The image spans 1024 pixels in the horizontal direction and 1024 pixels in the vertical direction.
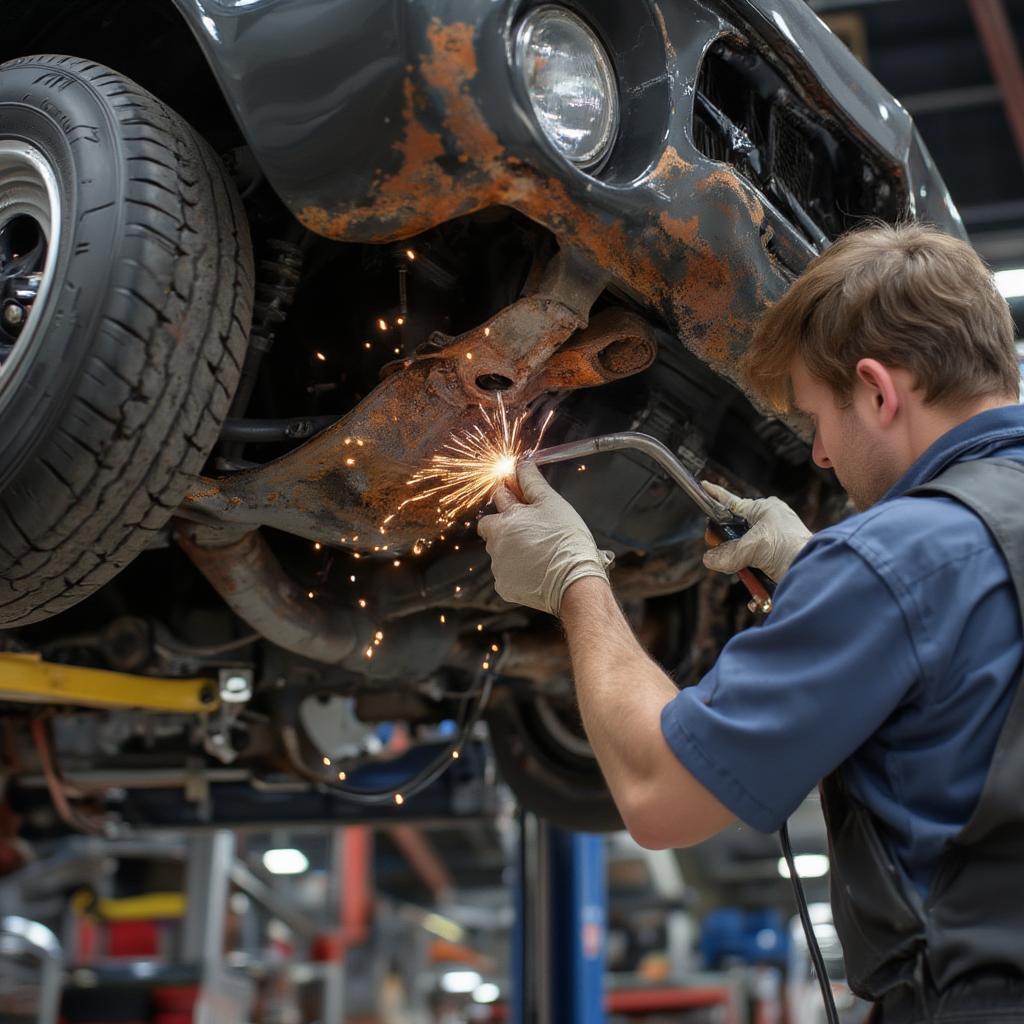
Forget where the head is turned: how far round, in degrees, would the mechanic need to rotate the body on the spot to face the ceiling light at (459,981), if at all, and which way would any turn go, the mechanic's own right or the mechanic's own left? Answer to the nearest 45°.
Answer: approximately 45° to the mechanic's own right

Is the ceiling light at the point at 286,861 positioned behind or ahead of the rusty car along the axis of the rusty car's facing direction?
behind

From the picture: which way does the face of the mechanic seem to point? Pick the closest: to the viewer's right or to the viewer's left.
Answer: to the viewer's left

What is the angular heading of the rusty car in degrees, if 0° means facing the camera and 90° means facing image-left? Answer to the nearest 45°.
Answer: approximately 315°

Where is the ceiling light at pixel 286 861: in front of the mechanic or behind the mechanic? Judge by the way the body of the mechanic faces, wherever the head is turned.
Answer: in front

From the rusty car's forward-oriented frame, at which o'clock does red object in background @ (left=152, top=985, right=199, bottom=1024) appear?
The red object in background is roughly at 7 o'clock from the rusty car.

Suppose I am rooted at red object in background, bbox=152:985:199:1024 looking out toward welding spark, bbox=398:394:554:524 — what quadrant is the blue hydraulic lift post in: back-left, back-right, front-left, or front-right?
front-left

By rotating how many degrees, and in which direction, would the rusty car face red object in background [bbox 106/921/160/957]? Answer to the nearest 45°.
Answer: approximately 135° to its left

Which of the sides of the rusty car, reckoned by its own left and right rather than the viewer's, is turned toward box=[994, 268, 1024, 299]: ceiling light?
left

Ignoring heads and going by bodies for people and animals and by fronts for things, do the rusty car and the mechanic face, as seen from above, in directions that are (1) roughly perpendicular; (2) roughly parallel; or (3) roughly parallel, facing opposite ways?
roughly parallel, facing opposite ways

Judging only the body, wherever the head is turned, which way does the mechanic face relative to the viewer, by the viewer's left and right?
facing away from the viewer and to the left of the viewer
